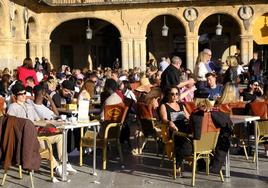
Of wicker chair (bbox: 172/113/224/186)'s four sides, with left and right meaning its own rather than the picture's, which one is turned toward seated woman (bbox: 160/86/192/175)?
front

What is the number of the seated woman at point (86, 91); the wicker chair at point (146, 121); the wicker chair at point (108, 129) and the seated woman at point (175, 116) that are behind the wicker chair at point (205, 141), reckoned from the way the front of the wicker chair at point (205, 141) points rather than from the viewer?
0

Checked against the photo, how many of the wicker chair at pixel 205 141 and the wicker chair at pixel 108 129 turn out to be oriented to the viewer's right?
0

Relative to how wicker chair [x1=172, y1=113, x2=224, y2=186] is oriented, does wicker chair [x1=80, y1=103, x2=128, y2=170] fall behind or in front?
in front

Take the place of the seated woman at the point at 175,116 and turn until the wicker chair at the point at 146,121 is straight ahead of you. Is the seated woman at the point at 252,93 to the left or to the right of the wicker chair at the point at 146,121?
right

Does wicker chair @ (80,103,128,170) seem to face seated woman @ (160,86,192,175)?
no

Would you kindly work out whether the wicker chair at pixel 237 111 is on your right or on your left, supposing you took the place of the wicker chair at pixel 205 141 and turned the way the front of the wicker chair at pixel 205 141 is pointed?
on your right

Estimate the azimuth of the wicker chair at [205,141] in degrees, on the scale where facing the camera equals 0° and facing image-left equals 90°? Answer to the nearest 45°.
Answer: approximately 135°

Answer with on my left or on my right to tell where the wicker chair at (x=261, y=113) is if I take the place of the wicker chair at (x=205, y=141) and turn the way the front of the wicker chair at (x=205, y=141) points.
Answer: on my right

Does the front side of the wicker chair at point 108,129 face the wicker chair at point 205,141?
no

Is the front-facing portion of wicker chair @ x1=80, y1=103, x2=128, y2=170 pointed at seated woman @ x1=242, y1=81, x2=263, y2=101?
no
